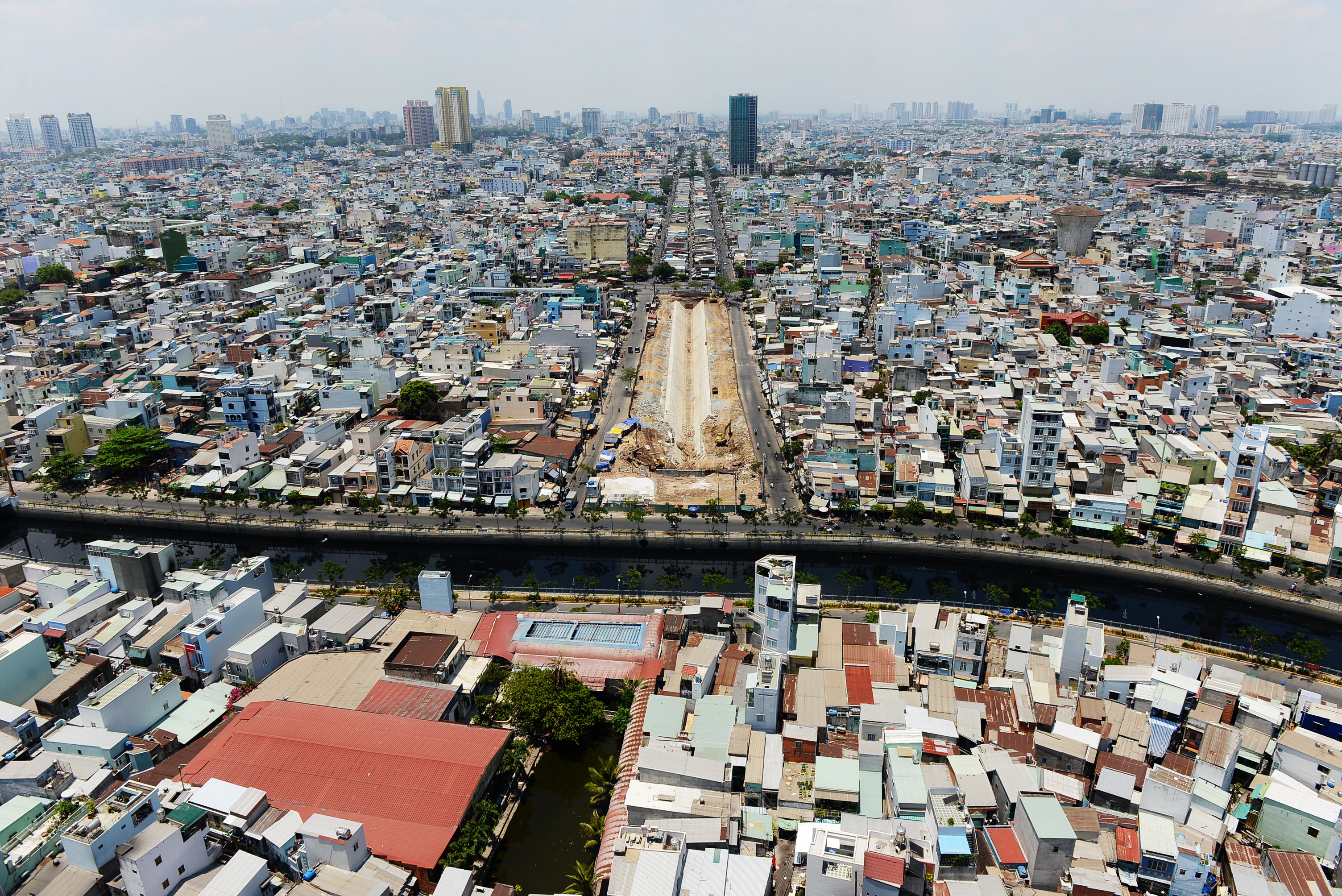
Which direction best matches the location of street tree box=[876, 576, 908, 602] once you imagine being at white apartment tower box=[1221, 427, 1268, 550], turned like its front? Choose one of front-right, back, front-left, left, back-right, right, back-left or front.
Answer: front-right

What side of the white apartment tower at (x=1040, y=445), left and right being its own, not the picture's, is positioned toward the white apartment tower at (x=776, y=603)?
front

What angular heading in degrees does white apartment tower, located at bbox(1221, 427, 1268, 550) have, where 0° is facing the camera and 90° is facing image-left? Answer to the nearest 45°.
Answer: approximately 0°

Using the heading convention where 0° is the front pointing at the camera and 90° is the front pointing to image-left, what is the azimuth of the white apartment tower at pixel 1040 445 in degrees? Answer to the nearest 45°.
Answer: approximately 0°

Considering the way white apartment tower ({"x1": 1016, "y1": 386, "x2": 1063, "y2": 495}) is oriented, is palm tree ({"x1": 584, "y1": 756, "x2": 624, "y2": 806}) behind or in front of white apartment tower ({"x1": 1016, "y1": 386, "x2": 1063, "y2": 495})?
in front

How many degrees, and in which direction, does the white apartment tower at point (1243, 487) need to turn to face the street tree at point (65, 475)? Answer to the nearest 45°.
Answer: approximately 45° to its right

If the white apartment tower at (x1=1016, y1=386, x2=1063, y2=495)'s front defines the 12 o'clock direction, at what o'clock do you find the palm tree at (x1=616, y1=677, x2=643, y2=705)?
The palm tree is roughly at 1 o'clock from the white apartment tower.

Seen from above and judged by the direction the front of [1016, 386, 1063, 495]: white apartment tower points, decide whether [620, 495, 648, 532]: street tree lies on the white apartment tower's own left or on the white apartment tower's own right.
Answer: on the white apartment tower's own right

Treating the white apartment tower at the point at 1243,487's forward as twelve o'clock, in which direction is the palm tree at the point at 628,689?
The palm tree is roughly at 1 o'clock from the white apartment tower.

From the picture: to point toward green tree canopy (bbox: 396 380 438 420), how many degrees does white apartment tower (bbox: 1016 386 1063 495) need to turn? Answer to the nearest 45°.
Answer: approximately 90° to its right

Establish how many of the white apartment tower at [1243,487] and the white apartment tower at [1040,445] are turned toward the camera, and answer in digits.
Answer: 2

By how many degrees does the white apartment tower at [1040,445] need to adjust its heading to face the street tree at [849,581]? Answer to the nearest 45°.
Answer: approximately 45° to its right
